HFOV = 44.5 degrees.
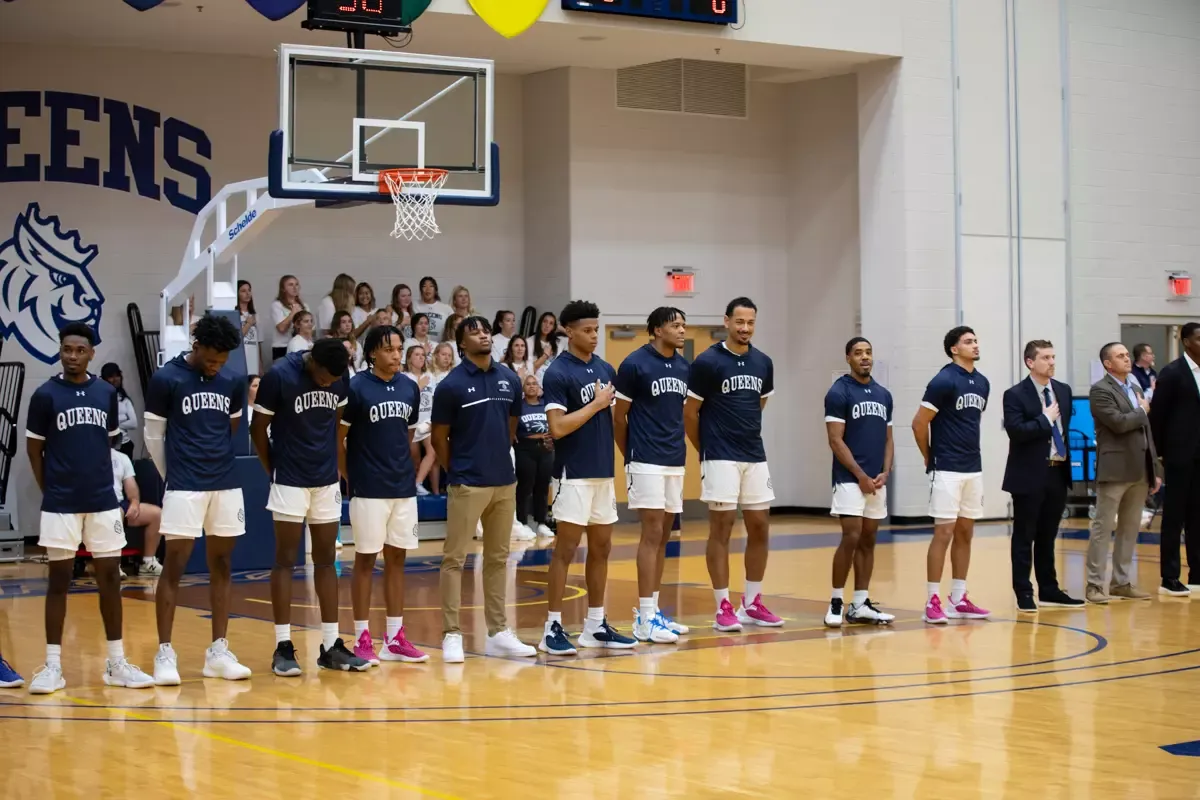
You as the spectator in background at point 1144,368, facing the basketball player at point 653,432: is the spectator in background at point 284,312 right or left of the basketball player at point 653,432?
right

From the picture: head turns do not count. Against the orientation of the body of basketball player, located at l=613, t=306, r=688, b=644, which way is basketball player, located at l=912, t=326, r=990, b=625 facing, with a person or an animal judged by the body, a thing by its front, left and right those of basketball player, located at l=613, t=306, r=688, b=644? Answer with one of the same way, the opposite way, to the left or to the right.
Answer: the same way

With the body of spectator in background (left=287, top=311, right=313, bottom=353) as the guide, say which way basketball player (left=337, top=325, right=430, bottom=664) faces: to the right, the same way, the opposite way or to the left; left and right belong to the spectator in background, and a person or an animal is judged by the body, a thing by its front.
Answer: the same way

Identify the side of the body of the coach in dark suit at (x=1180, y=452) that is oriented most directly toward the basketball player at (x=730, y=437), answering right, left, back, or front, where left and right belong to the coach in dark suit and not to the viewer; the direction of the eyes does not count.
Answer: right

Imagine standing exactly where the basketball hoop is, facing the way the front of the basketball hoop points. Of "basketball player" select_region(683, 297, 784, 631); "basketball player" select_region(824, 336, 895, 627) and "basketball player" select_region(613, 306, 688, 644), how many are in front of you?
3

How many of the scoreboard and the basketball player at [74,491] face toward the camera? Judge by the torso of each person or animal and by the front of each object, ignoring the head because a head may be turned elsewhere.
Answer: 2

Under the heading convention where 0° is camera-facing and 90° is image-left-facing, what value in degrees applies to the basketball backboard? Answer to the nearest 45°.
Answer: approximately 315°

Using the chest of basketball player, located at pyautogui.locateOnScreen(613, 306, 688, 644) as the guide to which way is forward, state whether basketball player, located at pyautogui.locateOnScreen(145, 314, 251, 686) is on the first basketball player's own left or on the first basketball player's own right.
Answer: on the first basketball player's own right

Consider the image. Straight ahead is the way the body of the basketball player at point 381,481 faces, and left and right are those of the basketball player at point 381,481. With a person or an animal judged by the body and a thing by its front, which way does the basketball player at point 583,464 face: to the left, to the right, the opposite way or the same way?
the same way

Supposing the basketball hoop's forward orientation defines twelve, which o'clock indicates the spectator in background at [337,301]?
The spectator in background is roughly at 7 o'clock from the basketball hoop.

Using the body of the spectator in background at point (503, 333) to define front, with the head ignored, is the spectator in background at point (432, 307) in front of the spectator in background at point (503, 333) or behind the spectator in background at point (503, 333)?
behind

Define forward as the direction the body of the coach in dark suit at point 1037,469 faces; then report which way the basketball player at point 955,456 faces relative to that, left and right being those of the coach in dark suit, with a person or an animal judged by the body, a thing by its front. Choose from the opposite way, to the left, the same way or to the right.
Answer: the same way

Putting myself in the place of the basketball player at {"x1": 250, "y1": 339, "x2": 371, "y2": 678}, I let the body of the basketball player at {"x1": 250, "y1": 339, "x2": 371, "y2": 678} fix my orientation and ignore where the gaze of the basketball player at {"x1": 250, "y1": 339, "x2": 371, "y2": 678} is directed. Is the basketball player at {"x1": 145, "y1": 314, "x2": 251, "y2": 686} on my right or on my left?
on my right

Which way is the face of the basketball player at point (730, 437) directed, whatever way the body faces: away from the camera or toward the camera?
toward the camera

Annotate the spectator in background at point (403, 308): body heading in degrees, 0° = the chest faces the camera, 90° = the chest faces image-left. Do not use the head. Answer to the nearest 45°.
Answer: approximately 315°

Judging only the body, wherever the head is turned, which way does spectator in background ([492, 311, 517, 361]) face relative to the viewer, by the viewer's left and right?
facing the viewer and to the right of the viewer

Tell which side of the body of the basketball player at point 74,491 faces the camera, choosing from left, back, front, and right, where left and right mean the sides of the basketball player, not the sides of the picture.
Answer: front

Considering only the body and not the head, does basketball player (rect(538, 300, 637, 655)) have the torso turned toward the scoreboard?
no

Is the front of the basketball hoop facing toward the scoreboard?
no

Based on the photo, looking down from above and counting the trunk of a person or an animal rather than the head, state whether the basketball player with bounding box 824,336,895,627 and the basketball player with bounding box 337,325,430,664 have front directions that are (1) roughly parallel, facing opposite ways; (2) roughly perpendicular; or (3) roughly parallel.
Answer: roughly parallel
